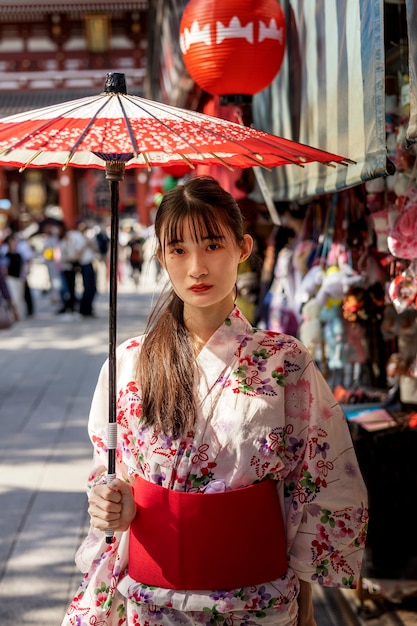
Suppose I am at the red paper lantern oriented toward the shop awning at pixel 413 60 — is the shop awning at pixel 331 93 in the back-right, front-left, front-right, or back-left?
front-left

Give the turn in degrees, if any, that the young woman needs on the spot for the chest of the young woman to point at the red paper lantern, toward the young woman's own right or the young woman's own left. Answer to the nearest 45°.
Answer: approximately 180°

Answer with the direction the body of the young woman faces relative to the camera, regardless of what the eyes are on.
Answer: toward the camera

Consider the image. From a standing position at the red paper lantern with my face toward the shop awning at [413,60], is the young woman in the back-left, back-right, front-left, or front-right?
front-right

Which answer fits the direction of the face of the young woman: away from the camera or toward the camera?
toward the camera

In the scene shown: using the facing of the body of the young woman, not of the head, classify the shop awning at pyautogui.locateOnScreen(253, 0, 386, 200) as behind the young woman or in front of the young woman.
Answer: behind
